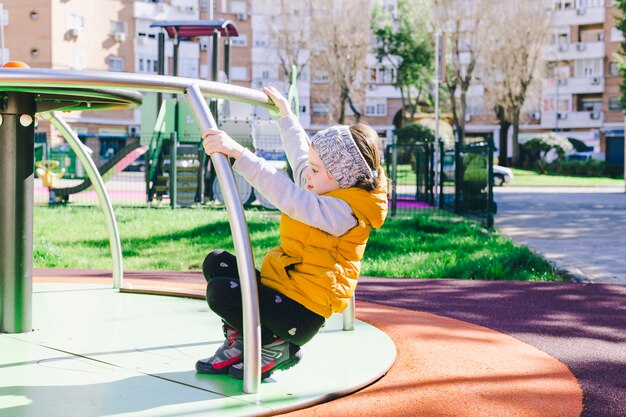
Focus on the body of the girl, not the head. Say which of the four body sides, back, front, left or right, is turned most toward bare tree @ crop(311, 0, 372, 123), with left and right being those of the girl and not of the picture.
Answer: right

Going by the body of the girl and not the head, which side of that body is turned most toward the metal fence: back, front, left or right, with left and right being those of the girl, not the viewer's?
right

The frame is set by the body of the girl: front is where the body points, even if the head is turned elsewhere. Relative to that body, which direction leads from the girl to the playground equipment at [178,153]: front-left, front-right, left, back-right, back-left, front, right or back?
right

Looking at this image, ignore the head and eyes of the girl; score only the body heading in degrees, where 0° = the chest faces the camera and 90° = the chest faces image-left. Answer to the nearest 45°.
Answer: approximately 90°

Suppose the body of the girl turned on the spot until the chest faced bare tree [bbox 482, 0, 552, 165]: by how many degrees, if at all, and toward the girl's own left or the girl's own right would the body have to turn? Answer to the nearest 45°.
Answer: approximately 90° to the girl's own right

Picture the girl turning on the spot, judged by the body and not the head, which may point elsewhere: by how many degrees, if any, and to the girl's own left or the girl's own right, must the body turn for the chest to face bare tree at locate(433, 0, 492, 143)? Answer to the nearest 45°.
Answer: approximately 90° to the girl's own right

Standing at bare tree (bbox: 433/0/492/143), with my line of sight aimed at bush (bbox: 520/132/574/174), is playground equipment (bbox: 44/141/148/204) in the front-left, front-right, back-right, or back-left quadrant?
back-right

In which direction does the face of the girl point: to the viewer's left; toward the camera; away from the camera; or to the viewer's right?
to the viewer's left

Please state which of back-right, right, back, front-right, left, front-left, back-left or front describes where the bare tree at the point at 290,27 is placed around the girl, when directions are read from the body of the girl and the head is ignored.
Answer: right

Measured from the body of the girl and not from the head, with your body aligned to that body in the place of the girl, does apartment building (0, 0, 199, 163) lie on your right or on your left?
on your right
